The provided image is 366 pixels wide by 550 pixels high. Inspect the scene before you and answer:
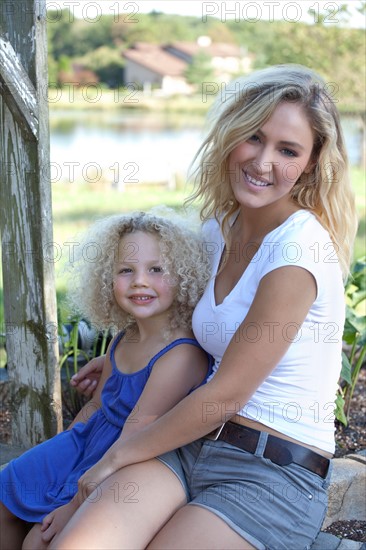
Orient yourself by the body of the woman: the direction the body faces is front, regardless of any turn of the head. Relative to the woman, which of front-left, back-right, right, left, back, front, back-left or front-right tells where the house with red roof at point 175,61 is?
back-right

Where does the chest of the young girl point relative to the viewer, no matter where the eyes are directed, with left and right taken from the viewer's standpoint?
facing the viewer and to the left of the viewer

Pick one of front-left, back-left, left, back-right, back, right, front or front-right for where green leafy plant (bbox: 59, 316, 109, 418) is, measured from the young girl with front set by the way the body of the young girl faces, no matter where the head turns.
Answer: back-right

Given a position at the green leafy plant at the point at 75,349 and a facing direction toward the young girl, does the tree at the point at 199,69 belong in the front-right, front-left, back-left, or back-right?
back-left

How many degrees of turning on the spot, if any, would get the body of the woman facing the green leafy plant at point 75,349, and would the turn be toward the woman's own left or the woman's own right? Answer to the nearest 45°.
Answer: approximately 90° to the woman's own right

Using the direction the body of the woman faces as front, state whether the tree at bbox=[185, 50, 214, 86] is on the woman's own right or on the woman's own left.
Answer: on the woman's own right
